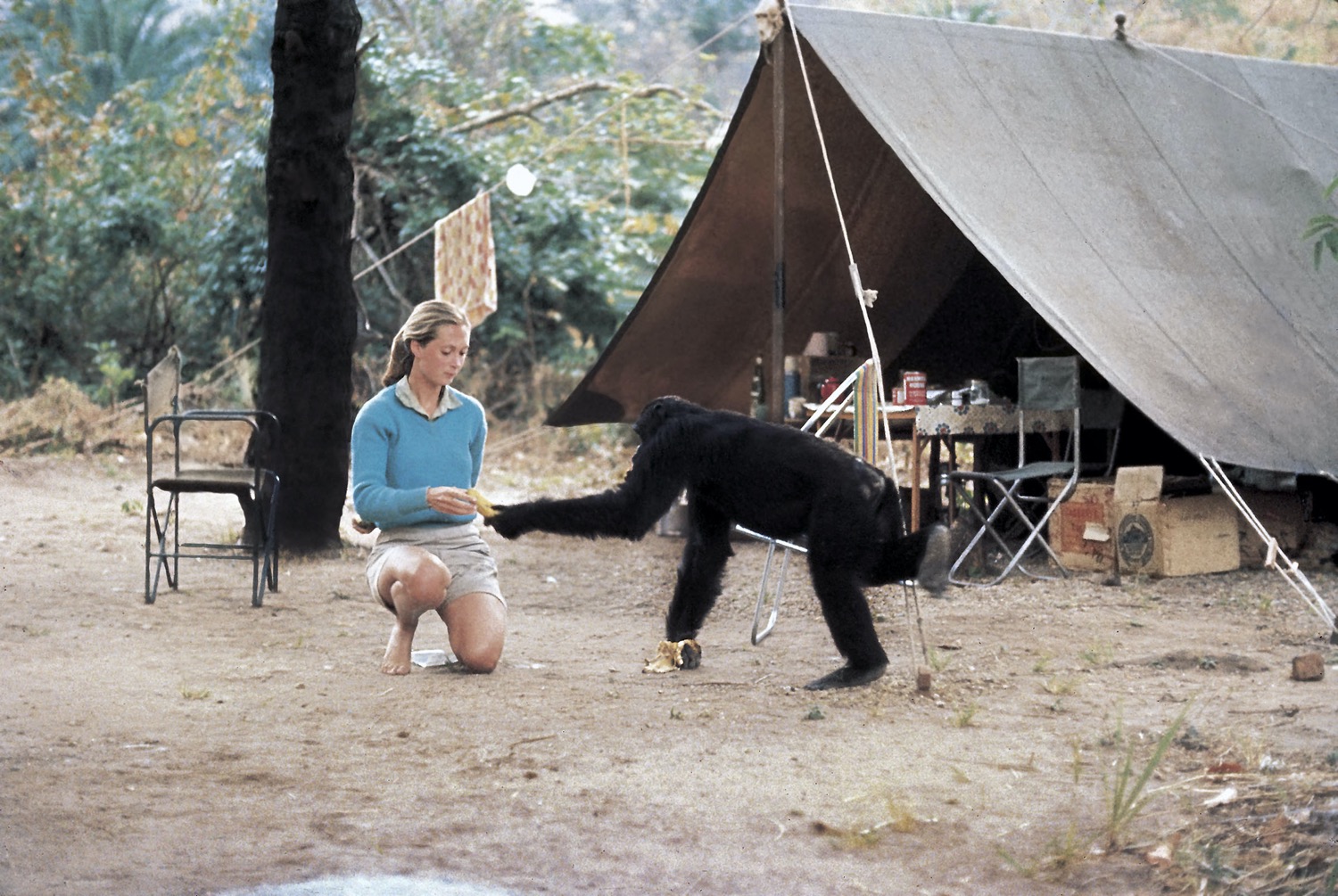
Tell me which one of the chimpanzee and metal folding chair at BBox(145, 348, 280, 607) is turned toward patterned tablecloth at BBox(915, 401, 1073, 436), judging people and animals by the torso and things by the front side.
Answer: the metal folding chair

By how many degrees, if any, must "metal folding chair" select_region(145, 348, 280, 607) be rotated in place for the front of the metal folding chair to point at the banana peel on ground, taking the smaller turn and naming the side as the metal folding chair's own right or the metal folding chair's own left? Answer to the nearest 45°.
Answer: approximately 45° to the metal folding chair's own right

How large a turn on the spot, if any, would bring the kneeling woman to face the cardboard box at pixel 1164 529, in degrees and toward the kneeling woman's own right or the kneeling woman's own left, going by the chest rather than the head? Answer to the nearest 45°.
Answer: approximately 90° to the kneeling woman's own left

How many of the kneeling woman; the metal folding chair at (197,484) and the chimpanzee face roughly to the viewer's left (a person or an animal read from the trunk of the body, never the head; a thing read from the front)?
1

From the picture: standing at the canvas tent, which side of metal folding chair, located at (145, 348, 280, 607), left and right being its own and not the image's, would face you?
front

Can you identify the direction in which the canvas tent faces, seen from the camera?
facing the viewer and to the left of the viewer

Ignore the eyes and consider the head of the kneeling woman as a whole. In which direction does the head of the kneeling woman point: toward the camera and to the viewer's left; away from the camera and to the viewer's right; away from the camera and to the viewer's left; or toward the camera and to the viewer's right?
toward the camera and to the viewer's right

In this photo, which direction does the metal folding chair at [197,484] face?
to the viewer's right

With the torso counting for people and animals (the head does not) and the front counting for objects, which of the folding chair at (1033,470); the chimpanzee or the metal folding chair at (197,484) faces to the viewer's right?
the metal folding chair

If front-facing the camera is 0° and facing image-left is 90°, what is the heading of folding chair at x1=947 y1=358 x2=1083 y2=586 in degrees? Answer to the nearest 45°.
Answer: approximately 45°

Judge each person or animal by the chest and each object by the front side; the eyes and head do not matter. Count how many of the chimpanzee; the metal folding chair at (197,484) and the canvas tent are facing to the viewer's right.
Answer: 1

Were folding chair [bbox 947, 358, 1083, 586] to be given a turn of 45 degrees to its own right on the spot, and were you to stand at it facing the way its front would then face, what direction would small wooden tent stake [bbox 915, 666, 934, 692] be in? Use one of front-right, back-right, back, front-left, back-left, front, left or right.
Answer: left

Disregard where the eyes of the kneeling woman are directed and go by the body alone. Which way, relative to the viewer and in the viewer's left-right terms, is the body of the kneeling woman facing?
facing the viewer and to the right of the viewer

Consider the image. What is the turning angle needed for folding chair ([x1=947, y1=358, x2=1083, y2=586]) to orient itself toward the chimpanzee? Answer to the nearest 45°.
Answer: approximately 45° to its left

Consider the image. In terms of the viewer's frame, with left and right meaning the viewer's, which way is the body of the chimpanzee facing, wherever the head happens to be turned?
facing to the left of the viewer
